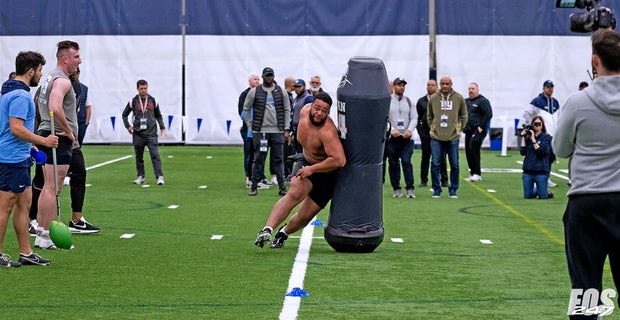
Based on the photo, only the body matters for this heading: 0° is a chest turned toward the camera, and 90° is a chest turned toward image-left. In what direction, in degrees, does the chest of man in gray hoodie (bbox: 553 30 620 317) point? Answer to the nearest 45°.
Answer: approximately 135°

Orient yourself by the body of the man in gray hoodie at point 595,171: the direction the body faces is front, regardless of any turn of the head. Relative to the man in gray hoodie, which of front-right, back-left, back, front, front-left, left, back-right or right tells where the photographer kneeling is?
front-right

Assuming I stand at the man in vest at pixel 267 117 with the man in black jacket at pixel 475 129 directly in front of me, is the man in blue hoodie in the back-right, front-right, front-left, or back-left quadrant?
back-right

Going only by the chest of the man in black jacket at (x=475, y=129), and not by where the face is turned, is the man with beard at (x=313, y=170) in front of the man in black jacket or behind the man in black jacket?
in front

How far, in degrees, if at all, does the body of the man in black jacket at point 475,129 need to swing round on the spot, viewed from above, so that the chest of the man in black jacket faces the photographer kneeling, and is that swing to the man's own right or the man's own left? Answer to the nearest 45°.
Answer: approximately 45° to the man's own left

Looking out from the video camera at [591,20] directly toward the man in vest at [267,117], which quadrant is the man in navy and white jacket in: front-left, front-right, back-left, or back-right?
front-right

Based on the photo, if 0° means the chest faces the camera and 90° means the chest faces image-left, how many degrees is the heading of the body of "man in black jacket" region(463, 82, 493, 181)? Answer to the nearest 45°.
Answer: approximately 45°

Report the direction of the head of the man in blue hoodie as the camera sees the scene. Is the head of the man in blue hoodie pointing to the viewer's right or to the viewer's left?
to the viewer's right

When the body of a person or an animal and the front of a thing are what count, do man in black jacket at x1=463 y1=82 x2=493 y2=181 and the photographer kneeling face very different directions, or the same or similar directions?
same or similar directions

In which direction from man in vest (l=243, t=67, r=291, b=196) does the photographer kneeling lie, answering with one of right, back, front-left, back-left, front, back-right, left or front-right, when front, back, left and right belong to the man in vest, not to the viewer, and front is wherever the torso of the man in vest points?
left

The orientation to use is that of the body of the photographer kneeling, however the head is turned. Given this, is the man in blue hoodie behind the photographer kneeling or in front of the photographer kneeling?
in front

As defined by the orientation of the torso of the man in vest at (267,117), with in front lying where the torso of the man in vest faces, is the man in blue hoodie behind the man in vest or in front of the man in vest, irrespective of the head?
in front

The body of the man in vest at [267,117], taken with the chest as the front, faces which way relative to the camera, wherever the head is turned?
toward the camera

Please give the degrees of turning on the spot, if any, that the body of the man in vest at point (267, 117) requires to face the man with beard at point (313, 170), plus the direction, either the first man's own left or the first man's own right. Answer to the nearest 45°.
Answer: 0° — they already face them

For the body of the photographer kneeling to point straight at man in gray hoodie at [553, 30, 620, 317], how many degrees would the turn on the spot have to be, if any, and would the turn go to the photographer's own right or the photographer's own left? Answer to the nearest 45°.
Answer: approximately 45° to the photographer's own left
